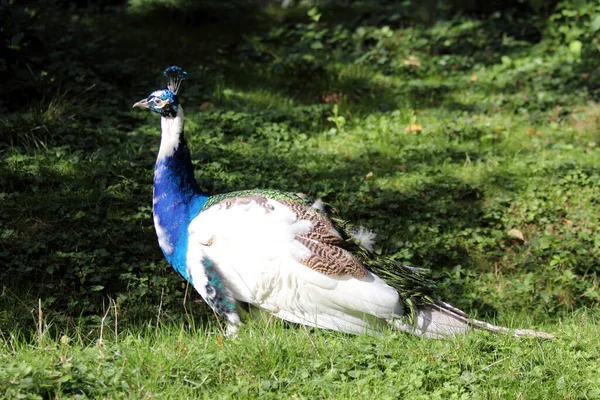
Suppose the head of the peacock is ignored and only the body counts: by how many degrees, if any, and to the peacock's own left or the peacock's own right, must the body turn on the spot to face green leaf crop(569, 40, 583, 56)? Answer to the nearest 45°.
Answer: approximately 135° to the peacock's own right

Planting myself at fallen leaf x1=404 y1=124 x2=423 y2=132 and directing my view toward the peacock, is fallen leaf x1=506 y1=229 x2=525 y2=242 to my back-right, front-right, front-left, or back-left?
front-left

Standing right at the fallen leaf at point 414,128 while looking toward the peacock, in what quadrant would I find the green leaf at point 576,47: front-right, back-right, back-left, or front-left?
back-left

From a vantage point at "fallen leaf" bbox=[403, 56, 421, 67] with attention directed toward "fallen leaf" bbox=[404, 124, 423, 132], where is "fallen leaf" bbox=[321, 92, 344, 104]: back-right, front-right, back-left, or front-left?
front-right

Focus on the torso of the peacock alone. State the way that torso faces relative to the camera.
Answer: to the viewer's left

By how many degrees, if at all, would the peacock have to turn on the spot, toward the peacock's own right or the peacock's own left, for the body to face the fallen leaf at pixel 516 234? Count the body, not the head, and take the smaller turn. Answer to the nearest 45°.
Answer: approximately 135° to the peacock's own right

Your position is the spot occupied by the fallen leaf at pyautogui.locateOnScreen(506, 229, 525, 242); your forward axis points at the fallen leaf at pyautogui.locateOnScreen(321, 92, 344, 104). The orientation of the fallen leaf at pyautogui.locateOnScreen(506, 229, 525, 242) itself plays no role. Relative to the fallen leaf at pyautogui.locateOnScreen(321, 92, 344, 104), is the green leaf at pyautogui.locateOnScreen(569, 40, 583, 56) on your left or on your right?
right

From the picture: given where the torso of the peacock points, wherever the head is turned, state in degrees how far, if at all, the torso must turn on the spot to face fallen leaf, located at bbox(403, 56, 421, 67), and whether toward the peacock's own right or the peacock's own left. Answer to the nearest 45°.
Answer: approximately 90° to the peacock's own right

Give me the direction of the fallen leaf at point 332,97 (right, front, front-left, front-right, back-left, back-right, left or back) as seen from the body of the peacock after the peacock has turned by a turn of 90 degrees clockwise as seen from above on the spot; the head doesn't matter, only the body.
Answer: front

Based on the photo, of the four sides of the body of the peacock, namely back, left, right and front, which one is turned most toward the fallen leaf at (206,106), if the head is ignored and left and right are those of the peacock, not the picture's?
right
